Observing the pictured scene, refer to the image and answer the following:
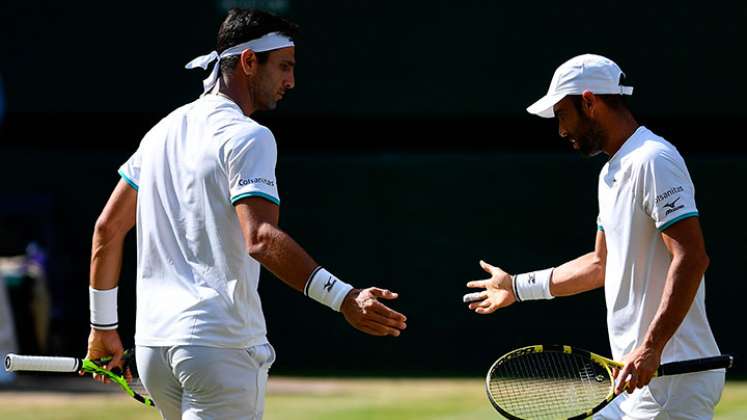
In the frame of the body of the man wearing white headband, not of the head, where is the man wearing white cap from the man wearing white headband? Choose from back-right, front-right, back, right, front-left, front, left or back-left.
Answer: front-right

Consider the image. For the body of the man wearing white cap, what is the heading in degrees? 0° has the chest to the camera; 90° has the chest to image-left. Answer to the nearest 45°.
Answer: approximately 90°

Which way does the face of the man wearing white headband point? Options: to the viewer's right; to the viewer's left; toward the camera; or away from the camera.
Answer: to the viewer's right

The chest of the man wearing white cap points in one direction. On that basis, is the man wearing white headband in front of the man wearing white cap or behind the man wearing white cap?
in front

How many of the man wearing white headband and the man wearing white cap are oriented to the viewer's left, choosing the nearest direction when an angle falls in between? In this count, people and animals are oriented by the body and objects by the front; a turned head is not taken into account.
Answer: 1

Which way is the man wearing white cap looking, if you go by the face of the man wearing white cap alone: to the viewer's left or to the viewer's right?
to the viewer's left

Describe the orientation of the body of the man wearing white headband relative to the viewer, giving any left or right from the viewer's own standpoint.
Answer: facing away from the viewer and to the right of the viewer
